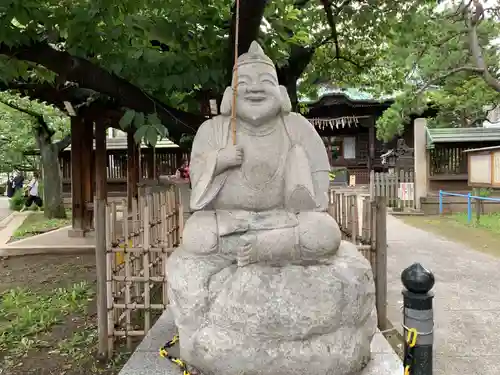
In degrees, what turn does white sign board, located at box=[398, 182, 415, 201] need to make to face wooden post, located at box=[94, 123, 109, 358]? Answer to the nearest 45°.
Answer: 0° — it already faces it

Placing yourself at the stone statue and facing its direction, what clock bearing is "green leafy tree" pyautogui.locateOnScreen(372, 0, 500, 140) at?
The green leafy tree is roughly at 7 o'clock from the stone statue.

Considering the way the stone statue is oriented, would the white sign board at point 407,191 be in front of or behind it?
behind

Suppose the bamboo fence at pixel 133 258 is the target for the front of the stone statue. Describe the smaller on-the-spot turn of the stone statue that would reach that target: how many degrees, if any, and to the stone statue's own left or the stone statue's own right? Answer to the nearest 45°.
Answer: approximately 135° to the stone statue's own right

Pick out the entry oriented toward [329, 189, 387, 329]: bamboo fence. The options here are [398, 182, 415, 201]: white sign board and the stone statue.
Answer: the white sign board

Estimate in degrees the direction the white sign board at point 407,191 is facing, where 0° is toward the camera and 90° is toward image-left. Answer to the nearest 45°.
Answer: approximately 0°
